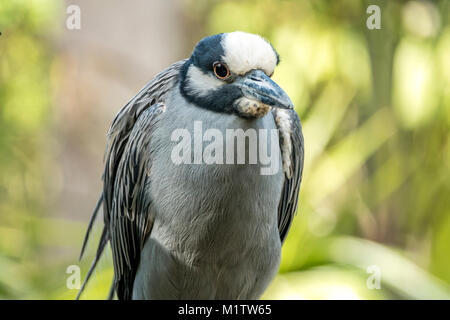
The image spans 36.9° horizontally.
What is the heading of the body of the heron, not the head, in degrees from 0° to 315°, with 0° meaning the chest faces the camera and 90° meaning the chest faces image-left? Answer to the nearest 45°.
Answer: approximately 315°
